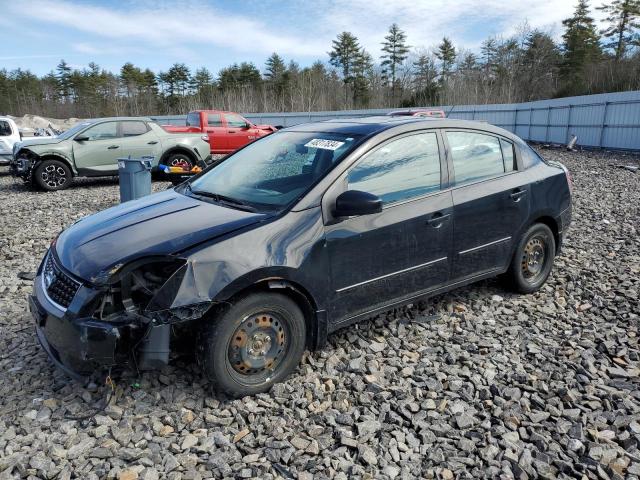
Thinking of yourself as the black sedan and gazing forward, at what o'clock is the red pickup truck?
The red pickup truck is roughly at 4 o'clock from the black sedan.

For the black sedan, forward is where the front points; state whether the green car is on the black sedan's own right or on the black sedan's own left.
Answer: on the black sedan's own right

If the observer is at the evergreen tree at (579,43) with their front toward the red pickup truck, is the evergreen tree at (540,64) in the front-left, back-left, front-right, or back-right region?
front-right

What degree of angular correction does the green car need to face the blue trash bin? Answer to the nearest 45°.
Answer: approximately 90° to its left

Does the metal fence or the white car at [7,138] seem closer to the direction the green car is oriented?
the white car

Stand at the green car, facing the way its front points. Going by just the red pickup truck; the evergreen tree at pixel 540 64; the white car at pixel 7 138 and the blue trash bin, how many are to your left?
1

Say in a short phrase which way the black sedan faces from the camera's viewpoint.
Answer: facing the viewer and to the left of the viewer

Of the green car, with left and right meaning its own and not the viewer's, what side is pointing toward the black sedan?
left

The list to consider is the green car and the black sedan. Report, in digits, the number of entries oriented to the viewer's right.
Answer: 0

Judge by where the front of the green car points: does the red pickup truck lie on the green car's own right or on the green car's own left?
on the green car's own right

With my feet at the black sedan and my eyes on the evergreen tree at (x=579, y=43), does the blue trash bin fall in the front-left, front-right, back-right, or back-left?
front-left

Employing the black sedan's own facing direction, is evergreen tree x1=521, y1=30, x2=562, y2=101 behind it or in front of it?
behind

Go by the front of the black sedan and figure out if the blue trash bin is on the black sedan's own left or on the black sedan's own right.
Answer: on the black sedan's own right

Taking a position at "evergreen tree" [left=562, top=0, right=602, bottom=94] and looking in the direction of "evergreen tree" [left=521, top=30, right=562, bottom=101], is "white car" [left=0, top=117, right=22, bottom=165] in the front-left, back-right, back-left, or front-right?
front-left

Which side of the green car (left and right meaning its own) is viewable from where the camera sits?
left

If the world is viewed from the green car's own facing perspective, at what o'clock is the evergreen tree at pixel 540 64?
The evergreen tree is roughly at 5 o'clock from the green car.

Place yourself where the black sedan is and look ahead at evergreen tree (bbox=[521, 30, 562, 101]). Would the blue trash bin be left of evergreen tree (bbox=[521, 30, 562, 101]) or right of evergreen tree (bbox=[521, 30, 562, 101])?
left
